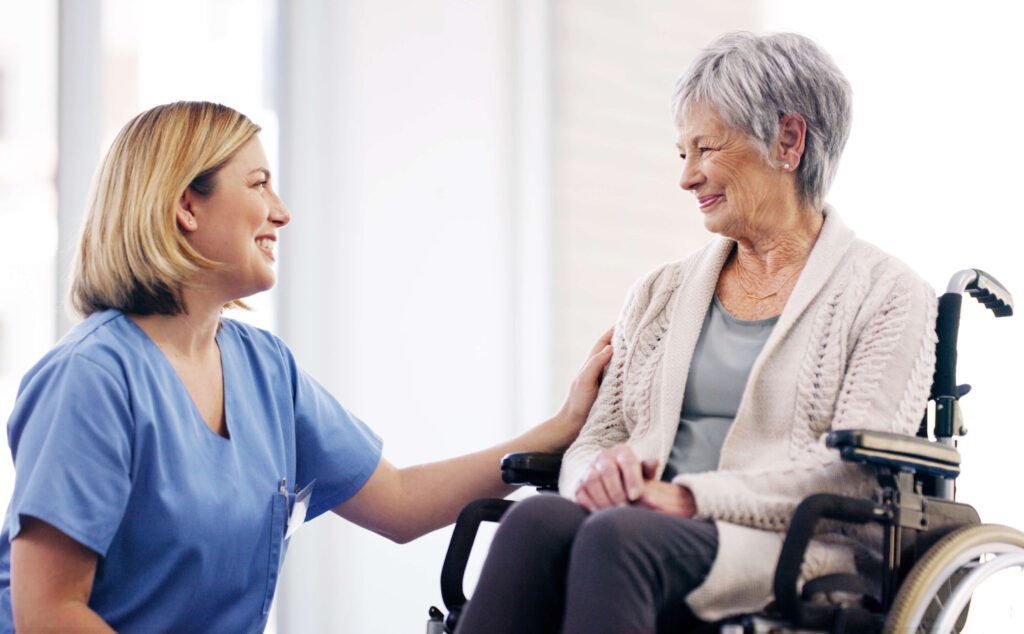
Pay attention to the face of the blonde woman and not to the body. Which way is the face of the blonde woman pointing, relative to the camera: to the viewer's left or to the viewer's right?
to the viewer's right

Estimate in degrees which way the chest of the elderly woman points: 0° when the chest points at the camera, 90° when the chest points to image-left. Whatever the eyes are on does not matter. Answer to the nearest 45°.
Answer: approximately 45°

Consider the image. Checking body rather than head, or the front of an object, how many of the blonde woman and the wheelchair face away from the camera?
0

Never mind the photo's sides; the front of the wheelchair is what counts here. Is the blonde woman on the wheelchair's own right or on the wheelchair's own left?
on the wheelchair's own right

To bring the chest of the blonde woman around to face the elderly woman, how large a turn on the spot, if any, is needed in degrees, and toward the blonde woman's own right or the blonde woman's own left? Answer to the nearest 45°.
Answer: approximately 45° to the blonde woman's own left

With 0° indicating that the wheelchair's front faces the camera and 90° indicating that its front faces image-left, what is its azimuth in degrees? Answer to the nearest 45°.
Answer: approximately 45°

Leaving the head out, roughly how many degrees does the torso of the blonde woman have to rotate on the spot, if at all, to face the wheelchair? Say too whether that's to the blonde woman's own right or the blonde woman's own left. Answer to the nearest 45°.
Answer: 0° — they already face it

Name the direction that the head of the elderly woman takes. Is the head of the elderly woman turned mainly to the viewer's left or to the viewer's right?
to the viewer's left

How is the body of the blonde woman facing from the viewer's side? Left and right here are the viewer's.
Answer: facing the viewer and to the right of the viewer

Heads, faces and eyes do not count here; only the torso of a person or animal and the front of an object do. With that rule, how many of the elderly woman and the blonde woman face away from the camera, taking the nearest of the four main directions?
0

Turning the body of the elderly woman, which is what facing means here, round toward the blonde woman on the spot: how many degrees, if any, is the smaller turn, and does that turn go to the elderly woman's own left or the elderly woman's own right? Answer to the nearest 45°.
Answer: approximately 45° to the elderly woman's own right
